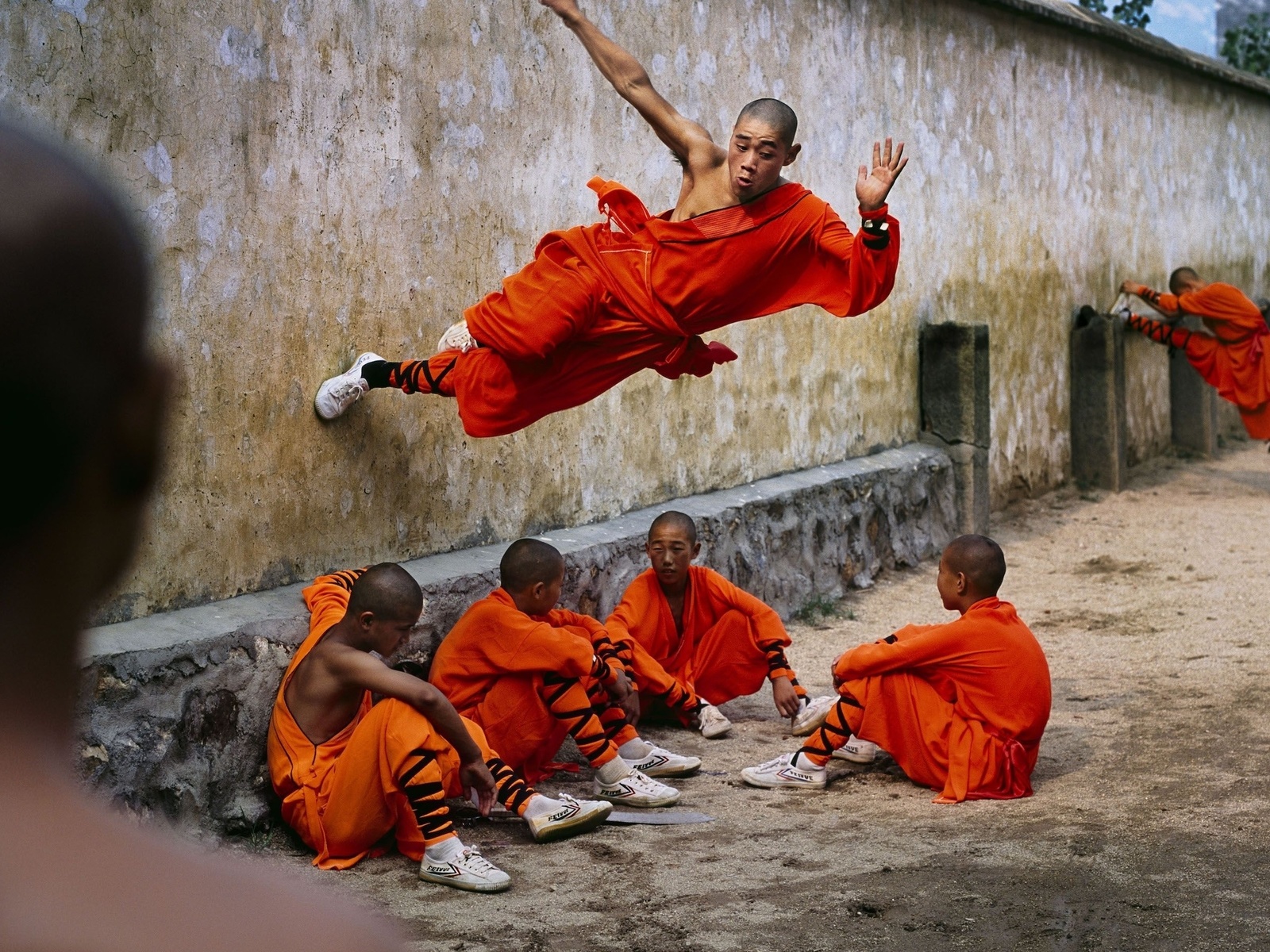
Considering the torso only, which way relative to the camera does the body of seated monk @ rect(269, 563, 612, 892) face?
to the viewer's right

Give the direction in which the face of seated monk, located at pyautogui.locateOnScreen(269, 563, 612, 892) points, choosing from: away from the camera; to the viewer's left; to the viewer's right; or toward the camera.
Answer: to the viewer's right

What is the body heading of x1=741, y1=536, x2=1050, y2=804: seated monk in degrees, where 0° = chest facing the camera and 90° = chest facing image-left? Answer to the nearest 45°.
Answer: approximately 90°

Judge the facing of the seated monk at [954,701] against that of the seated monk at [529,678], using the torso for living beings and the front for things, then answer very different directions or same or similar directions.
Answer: very different directions

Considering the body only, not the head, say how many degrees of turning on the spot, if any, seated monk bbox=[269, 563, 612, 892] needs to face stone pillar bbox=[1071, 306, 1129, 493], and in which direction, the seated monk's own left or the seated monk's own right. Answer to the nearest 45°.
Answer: approximately 45° to the seated monk's own left
